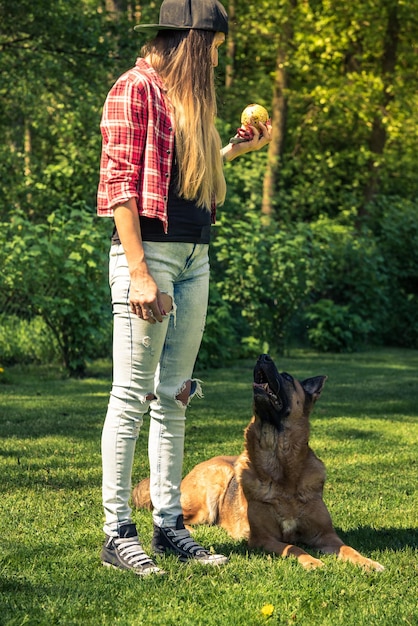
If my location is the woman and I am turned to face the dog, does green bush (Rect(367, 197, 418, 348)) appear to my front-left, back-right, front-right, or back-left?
front-left

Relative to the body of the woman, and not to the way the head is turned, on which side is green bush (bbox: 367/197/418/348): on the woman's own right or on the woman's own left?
on the woman's own left

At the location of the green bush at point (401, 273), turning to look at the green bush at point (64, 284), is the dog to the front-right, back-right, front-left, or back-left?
front-left

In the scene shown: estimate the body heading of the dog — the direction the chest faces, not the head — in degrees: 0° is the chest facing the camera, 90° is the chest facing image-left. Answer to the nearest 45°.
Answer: approximately 315°

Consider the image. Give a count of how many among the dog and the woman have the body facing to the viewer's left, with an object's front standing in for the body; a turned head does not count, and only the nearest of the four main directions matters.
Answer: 0

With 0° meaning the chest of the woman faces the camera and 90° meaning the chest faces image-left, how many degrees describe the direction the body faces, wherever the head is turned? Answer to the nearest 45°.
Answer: approximately 315°

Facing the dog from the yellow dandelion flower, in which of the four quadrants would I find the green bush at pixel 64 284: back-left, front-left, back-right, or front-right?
front-left

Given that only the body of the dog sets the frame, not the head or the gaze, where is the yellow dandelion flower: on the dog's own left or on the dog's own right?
on the dog's own right

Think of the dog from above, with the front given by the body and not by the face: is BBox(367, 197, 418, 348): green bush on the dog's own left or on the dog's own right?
on the dog's own left

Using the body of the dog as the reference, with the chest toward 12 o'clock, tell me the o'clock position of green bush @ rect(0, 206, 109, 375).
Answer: The green bush is roughly at 7 o'clock from the dog.
